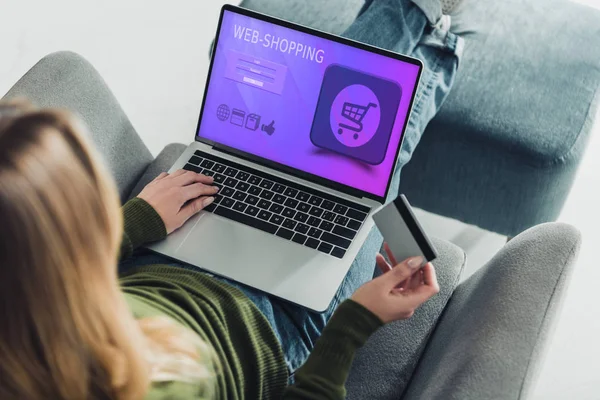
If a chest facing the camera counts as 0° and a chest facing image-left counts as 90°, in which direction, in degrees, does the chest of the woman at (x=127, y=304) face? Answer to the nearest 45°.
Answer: approximately 225°

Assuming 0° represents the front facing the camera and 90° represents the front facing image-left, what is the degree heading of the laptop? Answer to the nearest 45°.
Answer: approximately 45°

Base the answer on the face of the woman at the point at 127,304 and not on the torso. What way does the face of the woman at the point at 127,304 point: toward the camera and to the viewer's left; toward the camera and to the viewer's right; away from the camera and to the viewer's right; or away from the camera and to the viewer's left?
away from the camera and to the viewer's right
